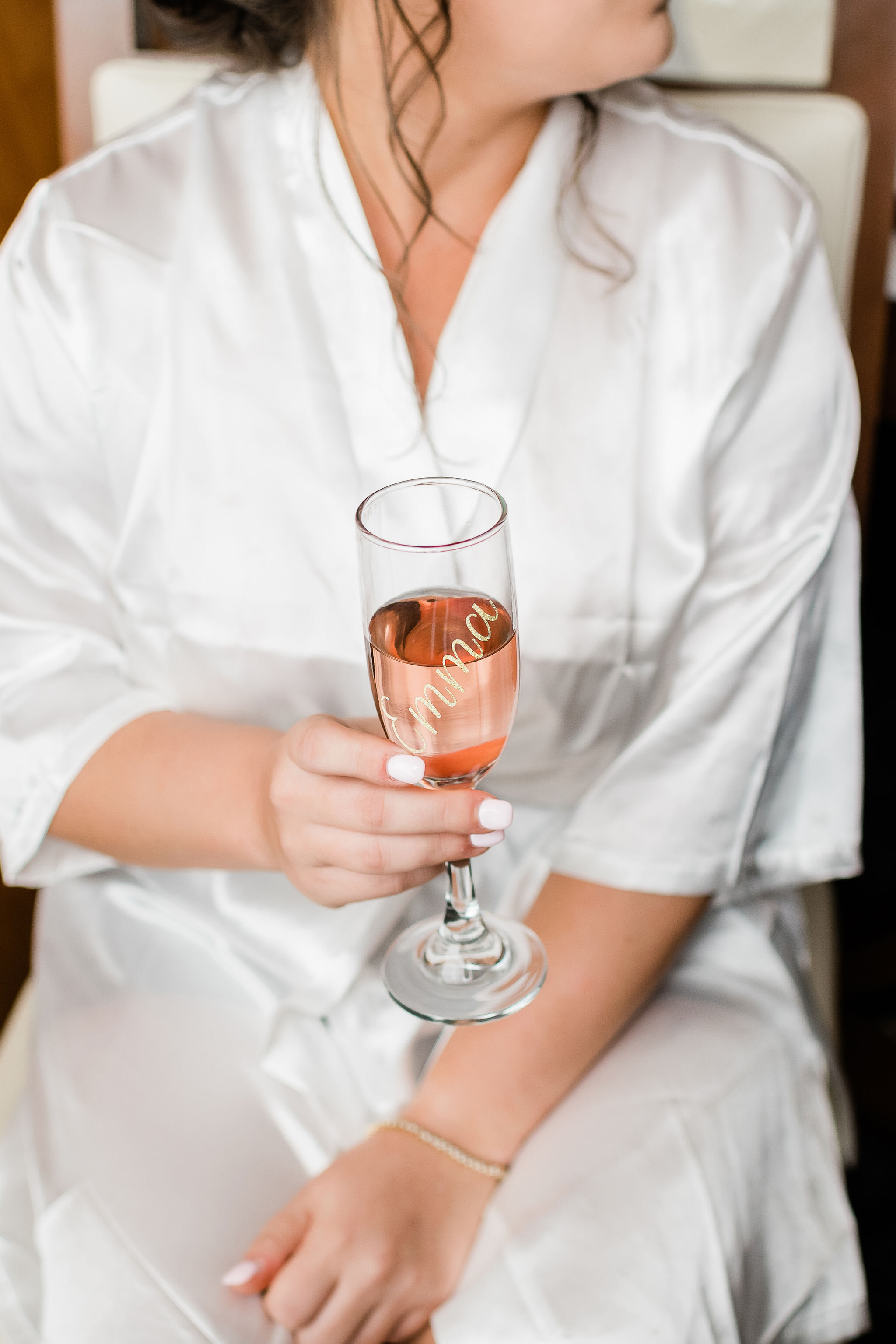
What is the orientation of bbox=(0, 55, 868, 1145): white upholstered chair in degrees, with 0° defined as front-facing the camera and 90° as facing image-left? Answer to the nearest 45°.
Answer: approximately 0°

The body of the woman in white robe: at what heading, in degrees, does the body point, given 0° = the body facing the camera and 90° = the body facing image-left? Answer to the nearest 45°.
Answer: approximately 0°
